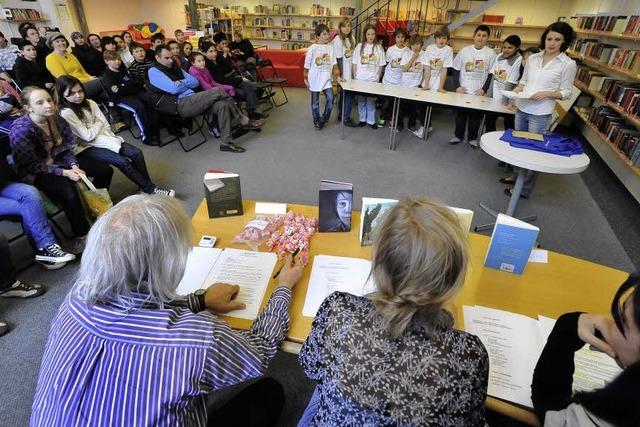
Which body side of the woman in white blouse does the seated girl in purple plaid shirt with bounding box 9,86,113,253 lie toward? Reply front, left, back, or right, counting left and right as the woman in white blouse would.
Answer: front

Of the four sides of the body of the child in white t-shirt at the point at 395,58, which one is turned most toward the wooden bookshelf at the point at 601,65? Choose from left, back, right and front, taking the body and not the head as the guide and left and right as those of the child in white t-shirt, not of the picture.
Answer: left

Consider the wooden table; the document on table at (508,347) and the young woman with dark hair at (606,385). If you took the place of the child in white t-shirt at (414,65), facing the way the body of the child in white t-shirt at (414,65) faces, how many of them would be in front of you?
3

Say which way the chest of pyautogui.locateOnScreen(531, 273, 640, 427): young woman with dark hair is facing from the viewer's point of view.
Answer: to the viewer's left

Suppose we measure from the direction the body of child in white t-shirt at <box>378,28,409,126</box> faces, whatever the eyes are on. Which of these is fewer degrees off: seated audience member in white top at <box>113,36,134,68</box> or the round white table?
the round white table

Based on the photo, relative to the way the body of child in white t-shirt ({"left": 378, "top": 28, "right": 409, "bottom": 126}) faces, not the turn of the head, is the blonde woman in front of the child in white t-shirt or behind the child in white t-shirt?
in front

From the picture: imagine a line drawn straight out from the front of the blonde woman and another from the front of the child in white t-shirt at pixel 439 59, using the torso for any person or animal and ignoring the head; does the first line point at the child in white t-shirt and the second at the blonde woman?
yes

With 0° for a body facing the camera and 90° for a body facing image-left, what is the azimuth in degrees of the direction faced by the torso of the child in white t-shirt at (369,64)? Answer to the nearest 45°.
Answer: approximately 0°

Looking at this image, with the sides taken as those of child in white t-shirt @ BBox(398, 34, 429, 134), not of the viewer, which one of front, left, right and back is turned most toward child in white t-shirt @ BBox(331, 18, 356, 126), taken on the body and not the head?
right

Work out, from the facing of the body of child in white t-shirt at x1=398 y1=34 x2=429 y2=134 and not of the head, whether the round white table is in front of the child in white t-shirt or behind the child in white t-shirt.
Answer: in front
